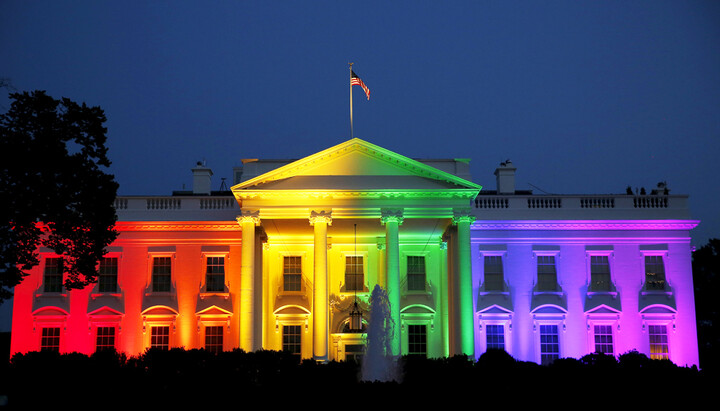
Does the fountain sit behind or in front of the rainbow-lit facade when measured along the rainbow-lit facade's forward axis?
in front

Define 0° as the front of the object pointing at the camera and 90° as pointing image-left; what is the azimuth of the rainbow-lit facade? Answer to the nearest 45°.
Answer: approximately 0°

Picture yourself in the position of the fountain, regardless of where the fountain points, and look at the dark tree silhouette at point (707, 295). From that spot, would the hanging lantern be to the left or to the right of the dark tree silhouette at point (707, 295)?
left
